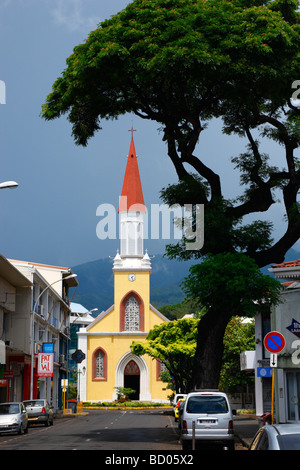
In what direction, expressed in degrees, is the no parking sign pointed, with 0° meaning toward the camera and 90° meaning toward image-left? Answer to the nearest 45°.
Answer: approximately 0°

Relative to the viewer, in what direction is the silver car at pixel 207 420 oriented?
away from the camera

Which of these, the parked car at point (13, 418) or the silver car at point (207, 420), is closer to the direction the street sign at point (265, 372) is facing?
the silver car

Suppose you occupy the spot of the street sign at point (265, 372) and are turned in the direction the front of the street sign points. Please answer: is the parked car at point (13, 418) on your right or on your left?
on your right

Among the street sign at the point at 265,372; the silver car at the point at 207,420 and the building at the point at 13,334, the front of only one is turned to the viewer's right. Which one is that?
the building

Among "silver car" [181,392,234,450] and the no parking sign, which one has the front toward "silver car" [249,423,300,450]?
the no parking sign

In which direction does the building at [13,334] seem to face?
to the viewer's right

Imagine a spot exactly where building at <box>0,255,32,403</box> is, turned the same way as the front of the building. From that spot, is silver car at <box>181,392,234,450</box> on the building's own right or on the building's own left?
on the building's own right

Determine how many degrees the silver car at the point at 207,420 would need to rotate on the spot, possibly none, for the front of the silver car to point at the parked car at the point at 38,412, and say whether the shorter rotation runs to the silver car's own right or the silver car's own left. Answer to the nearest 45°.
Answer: approximately 45° to the silver car's own left

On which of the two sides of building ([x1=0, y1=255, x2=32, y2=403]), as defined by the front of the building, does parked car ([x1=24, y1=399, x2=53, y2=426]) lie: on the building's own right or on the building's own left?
on the building's own right
